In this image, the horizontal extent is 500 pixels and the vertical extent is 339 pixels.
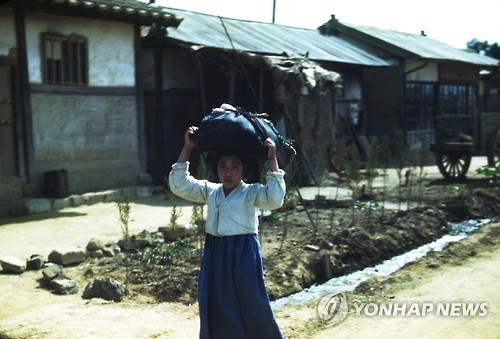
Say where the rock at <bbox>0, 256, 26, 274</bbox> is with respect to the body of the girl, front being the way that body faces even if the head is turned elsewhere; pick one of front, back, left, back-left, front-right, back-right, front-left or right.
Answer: back-right

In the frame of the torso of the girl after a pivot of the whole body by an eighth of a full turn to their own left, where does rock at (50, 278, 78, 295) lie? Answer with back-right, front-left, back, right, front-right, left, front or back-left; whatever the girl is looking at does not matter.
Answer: back

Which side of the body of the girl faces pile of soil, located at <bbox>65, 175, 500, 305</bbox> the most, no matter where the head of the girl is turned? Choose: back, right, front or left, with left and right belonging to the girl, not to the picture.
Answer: back

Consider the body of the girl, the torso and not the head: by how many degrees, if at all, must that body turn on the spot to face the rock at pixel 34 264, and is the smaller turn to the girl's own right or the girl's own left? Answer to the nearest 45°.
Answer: approximately 135° to the girl's own right

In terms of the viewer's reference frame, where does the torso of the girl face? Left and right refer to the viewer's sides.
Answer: facing the viewer

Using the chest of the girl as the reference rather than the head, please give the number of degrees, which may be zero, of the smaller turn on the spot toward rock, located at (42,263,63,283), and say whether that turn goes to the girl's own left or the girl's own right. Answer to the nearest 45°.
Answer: approximately 135° to the girl's own right

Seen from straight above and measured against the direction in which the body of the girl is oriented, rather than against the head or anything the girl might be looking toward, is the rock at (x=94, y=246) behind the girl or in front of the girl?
behind

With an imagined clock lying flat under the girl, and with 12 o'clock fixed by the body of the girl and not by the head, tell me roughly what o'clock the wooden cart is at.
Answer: The wooden cart is roughly at 7 o'clock from the girl.
